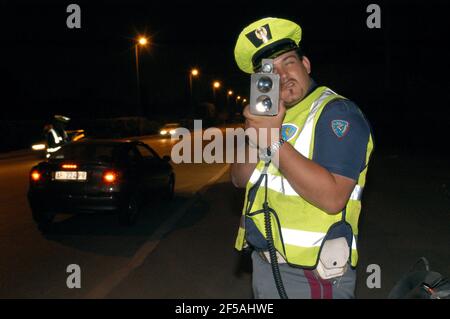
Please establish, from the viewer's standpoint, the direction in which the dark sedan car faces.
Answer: facing away from the viewer and to the right of the viewer

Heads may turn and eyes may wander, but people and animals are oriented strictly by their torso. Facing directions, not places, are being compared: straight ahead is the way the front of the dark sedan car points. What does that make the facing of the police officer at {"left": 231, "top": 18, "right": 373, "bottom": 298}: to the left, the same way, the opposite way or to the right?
the opposite way

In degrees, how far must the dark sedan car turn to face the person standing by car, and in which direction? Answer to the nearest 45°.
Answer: approximately 45° to its left

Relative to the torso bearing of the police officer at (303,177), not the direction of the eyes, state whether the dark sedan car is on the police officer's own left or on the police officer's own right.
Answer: on the police officer's own right

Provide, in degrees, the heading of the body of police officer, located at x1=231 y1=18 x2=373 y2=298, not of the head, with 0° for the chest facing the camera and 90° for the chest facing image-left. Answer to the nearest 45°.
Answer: approximately 45°

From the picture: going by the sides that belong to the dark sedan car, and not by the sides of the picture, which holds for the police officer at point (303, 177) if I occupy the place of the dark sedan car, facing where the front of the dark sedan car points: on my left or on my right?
on my right
